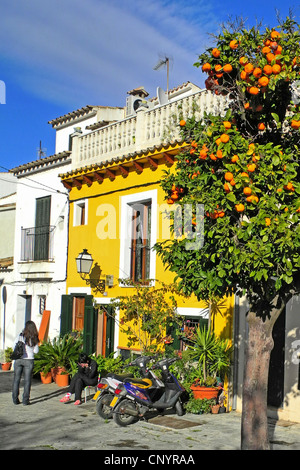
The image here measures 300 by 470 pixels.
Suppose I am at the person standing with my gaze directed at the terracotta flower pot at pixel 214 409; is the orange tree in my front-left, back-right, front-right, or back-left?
front-right

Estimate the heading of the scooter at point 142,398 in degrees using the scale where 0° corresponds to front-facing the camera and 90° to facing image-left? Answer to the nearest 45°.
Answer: approximately 225°

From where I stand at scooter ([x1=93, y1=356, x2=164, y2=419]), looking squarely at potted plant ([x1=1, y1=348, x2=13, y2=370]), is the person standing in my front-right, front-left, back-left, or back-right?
front-left

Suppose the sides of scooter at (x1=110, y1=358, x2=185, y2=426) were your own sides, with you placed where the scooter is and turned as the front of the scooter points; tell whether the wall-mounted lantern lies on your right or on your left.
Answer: on your left

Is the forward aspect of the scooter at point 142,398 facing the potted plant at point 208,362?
yes

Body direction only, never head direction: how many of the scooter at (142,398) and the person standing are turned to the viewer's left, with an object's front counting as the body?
0

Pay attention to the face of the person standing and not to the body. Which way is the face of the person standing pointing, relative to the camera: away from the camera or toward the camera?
away from the camera

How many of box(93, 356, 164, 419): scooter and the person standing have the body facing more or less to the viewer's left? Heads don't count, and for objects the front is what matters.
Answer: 0

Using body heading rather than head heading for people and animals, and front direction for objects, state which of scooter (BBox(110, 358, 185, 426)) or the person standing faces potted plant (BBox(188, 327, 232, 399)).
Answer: the scooter

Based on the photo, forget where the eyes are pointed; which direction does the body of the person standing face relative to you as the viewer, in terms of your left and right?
facing away from the viewer

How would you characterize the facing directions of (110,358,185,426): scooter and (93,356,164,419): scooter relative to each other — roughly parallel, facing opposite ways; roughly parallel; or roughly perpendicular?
roughly parallel
